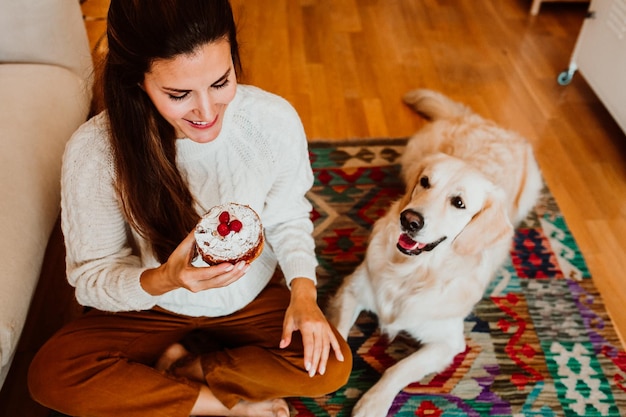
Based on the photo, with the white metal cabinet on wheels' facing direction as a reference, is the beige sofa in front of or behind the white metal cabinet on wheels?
in front

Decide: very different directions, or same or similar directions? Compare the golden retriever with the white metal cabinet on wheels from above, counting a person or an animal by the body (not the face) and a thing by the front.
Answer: same or similar directions

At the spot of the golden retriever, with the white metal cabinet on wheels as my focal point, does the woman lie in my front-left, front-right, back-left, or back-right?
back-left

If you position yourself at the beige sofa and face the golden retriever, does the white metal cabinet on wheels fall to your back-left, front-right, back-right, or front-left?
front-left

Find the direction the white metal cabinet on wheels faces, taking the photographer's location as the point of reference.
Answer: facing the viewer and to the left of the viewer

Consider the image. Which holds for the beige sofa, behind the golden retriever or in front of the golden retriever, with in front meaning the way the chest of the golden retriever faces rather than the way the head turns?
in front

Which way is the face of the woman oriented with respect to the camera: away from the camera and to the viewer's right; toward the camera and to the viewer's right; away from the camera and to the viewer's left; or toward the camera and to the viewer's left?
toward the camera and to the viewer's right

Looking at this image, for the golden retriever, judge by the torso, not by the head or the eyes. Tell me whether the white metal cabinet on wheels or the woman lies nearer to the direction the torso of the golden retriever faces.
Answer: the woman

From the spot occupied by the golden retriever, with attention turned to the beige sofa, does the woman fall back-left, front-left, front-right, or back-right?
front-left

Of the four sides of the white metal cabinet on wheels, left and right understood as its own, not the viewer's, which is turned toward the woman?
front

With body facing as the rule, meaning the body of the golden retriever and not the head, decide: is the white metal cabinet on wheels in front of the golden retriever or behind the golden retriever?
behind

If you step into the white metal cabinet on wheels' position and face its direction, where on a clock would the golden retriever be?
The golden retriever is roughly at 11 o'clock from the white metal cabinet on wheels.

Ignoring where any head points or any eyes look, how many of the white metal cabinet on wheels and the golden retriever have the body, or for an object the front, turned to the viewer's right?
0

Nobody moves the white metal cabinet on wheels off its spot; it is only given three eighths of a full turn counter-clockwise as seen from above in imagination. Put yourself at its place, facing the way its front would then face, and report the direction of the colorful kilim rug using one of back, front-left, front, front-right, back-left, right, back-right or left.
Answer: right
